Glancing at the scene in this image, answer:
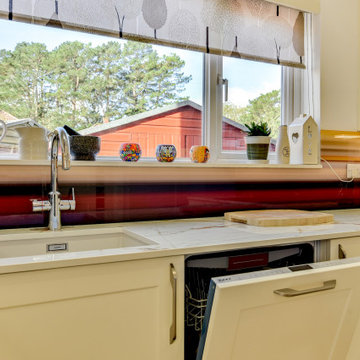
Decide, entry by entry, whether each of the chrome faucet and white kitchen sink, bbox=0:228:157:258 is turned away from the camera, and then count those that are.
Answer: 0

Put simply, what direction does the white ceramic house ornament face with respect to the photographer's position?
facing the viewer and to the right of the viewer

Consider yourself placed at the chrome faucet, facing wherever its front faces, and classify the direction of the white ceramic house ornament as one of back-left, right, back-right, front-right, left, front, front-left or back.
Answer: front-left

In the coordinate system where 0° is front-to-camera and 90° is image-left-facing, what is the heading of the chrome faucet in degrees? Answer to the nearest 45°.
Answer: approximately 315°

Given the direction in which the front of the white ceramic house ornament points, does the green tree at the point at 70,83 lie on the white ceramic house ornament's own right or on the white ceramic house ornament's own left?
on the white ceramic house ornament's own right

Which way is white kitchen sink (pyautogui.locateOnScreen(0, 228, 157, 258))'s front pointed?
toward the camera
